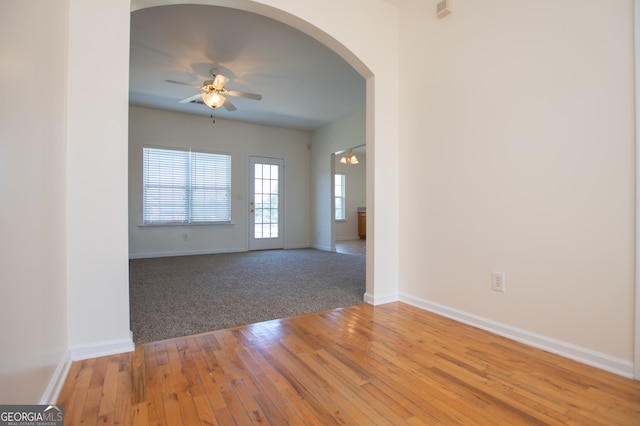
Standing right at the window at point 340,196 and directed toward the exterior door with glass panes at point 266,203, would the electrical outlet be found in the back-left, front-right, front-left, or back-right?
front-left

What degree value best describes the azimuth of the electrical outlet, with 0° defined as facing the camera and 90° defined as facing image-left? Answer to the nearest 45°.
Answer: approximately 45°

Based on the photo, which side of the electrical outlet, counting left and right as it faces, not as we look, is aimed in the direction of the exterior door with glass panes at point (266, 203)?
right

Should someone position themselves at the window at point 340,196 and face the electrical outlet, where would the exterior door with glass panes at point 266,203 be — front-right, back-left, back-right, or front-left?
front-right

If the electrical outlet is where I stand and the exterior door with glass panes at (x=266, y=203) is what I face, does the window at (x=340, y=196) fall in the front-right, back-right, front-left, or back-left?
front-right

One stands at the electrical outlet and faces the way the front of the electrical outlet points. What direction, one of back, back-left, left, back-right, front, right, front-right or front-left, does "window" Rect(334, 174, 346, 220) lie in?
right
